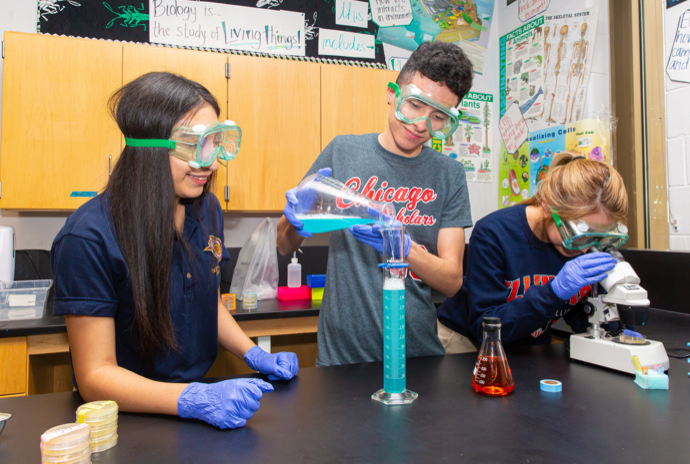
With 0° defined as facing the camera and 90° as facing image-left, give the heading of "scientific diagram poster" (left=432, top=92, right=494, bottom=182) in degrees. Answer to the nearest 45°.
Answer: approximately 0°

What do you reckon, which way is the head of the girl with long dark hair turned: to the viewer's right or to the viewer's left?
to the viewer's right

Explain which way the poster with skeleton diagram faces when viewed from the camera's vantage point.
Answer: facing the viewer and to the left of the viewer

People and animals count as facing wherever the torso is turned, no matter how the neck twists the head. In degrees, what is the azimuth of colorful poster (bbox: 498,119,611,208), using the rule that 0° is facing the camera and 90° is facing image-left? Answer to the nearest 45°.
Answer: approximately 45°

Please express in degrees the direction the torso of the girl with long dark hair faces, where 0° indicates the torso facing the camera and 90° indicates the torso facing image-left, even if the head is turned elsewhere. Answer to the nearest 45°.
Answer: approximately 315°

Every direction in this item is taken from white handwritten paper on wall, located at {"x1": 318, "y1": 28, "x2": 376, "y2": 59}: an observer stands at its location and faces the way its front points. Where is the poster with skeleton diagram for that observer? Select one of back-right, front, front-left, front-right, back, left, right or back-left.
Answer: left

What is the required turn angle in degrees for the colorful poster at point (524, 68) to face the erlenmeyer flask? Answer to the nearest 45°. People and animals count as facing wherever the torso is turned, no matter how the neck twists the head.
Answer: approximately 45° to its left

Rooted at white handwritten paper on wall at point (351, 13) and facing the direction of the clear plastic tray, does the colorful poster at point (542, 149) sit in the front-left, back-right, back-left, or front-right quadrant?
back-left
